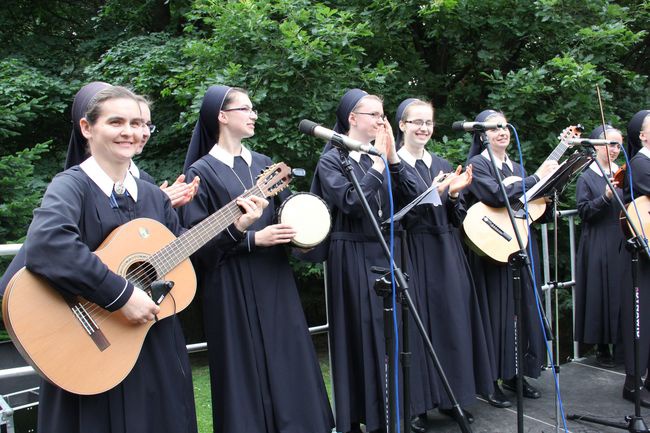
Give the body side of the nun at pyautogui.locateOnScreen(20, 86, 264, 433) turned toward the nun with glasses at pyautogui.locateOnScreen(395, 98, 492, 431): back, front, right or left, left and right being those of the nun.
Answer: left

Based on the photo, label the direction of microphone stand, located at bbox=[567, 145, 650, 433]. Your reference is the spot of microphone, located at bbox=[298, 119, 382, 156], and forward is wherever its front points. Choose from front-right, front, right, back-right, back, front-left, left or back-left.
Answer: back-right

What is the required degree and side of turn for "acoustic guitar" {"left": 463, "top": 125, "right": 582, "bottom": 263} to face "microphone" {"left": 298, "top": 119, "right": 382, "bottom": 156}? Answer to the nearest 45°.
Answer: approximately 45° to its right

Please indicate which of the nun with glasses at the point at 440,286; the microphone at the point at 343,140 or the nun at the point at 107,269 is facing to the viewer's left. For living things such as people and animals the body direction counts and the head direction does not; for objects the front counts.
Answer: the microphone

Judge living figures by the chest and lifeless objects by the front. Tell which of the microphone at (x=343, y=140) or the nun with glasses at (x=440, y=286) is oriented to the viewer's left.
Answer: the microphone

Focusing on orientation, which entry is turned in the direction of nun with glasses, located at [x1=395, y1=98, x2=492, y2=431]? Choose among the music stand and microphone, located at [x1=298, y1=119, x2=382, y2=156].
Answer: the music stand

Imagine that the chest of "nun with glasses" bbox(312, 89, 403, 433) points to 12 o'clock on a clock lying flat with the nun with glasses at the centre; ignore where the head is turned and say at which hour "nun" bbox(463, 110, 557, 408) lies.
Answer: The nun is roughly at 9 o'clock from the nun with glasses.

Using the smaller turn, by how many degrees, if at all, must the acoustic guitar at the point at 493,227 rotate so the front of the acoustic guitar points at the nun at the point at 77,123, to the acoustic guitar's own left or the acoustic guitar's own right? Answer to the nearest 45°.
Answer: approximately 90° to the acoustic guitar's own right

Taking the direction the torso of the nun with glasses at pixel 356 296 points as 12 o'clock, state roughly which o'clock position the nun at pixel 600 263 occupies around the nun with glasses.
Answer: The nun is roughly at 9 o'clock from the nun with glasses.

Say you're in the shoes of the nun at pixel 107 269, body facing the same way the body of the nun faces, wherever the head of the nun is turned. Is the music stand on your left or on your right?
on your left

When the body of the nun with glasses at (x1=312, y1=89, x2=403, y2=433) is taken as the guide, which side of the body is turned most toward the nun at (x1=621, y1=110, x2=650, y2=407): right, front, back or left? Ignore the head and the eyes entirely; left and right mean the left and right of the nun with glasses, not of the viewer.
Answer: left
